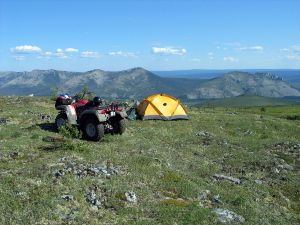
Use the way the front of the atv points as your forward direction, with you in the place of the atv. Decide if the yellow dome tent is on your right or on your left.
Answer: on your right
